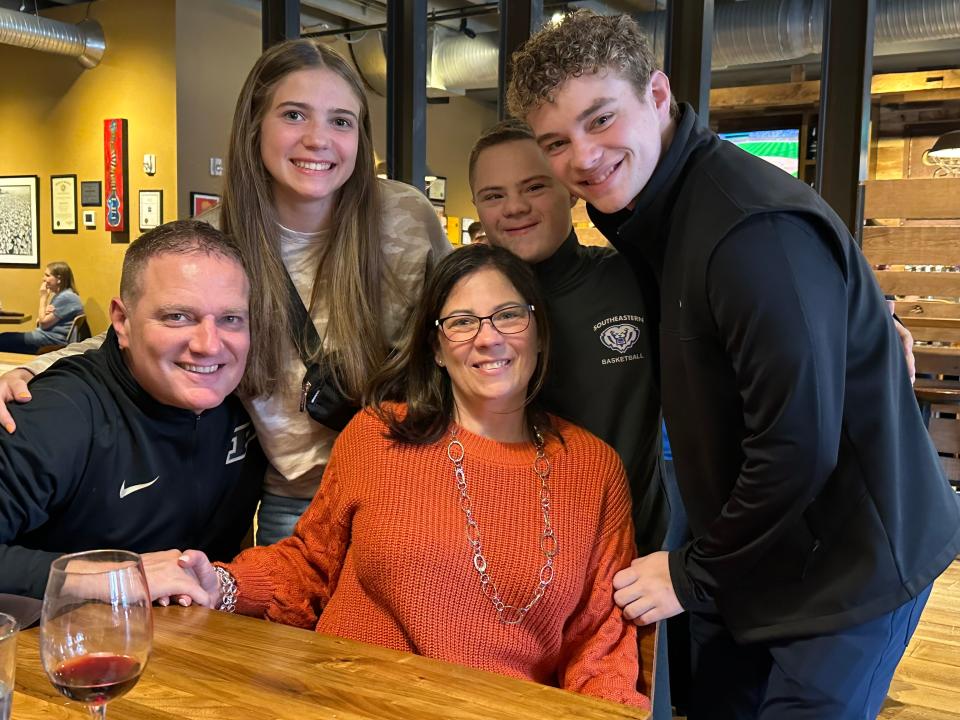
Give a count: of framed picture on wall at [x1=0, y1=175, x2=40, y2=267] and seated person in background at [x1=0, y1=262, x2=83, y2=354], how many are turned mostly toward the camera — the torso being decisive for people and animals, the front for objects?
1

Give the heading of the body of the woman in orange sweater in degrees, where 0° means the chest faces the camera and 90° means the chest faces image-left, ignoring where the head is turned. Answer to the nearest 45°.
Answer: approximately 0°

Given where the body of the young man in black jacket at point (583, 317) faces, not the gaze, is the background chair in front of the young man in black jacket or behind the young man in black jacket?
behind

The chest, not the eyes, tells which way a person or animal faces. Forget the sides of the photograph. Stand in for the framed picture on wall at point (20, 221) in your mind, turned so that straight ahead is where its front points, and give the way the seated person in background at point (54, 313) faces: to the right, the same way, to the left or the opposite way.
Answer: to the right

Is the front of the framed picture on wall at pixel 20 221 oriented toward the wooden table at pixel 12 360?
yes

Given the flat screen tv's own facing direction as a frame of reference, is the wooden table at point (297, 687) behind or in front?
in front

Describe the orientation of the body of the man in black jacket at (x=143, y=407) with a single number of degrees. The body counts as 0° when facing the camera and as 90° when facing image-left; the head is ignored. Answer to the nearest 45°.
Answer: approximately 315°

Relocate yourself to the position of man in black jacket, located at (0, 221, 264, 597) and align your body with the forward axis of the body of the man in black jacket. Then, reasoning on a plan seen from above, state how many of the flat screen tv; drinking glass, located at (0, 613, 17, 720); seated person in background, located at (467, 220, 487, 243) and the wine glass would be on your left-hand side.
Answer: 2

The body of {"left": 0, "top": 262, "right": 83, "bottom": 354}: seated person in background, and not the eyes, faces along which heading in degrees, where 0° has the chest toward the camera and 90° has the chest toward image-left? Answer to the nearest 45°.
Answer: approximately 90°

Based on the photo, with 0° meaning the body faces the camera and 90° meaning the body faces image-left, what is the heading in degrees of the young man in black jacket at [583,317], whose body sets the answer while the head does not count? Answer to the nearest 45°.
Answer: approximately 0°

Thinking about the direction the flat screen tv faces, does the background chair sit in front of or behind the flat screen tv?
in front

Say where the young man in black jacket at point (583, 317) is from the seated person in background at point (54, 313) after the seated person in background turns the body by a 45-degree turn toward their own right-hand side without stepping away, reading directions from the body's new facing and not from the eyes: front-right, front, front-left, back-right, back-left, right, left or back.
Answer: back-left
